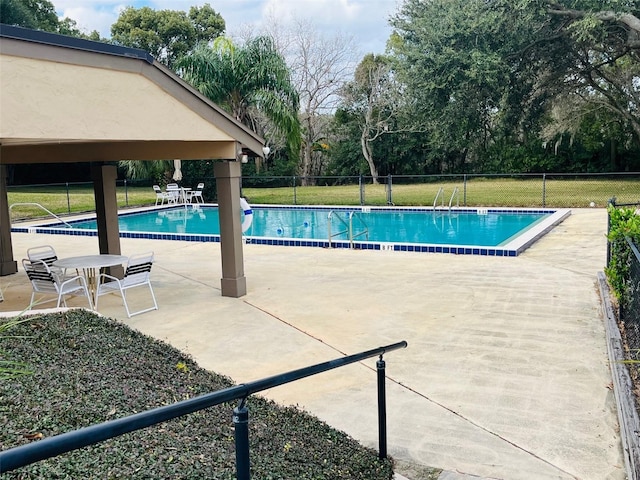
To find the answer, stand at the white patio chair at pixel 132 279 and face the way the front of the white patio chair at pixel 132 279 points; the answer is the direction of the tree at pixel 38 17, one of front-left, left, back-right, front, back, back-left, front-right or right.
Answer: front-right

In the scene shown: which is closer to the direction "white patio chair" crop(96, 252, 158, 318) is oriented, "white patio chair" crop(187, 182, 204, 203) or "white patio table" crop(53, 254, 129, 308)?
the white patio table

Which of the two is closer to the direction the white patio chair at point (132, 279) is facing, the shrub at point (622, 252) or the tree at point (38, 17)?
the tree

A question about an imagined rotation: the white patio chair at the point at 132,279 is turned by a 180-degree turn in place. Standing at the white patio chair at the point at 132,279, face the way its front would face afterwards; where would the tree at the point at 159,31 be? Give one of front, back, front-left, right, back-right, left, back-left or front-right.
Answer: back-left

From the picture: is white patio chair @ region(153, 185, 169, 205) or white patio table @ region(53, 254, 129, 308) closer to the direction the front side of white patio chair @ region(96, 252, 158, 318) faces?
the white patio table

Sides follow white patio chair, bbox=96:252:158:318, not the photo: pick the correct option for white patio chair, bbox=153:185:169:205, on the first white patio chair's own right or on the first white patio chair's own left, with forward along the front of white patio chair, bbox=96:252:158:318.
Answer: on the first white patio chair's own right

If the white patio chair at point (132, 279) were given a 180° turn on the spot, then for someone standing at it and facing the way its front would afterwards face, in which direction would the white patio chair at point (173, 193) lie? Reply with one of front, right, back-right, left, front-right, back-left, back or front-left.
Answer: back-left

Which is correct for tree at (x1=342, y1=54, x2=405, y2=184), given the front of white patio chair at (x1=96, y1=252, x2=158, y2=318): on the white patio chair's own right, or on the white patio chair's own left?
on the white patio chair's own right

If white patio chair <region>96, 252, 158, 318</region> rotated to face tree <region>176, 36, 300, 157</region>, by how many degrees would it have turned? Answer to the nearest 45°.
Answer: approximately 45° to its right

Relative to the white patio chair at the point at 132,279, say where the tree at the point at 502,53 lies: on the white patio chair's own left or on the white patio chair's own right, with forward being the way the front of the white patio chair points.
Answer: on the white patio chair's own right

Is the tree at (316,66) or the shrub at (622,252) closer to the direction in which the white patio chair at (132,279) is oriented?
the tree

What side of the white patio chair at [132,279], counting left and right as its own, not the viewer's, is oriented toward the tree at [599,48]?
right

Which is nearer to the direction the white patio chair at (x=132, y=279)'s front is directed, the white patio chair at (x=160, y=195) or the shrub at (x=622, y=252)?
the white patio chair

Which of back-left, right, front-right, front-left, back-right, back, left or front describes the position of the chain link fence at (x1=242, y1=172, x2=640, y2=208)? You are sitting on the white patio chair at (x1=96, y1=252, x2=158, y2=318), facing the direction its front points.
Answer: right

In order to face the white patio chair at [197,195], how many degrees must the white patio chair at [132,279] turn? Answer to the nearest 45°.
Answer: approximately 45° to its right

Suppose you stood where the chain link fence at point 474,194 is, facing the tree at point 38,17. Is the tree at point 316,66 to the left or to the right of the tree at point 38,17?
right

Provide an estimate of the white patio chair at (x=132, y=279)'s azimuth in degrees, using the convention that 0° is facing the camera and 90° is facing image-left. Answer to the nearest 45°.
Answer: approximately 135°
